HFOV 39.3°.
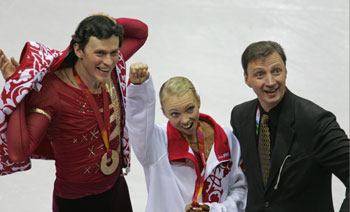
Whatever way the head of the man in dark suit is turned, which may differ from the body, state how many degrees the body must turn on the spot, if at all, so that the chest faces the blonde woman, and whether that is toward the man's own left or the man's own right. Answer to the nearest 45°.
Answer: approximately 45° to the man's own right

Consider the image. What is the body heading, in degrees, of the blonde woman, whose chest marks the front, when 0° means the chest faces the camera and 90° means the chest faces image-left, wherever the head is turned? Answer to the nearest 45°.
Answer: approximately 0°

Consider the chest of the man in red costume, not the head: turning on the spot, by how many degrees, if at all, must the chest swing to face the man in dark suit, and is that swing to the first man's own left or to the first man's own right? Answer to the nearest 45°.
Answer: approximately 45° to the first man's own left

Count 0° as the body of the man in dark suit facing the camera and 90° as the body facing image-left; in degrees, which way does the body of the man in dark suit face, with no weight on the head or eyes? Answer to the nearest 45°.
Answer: approximately 45°

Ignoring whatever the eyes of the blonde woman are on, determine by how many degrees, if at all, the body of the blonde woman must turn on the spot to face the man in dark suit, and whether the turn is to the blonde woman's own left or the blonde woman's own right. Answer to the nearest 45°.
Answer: approximately 90° to the blonde woman's own left

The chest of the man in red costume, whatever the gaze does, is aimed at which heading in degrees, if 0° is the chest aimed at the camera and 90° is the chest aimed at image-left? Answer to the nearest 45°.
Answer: approximately 315°
